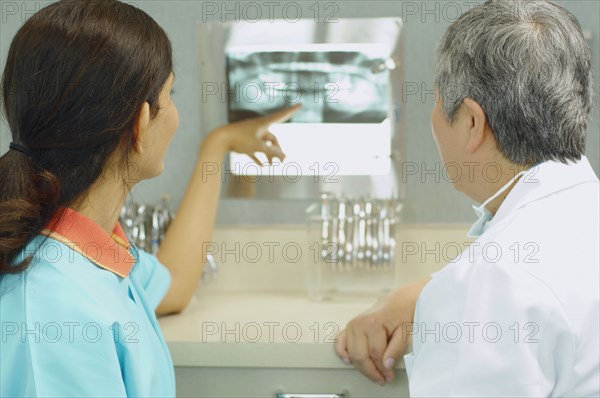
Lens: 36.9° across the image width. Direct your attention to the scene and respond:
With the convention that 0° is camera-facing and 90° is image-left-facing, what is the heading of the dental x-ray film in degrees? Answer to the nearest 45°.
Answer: approximately 0°

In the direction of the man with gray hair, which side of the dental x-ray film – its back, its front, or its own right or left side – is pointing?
front

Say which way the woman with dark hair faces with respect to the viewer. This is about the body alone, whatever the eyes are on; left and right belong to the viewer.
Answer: facing away from the viewer and to the right of the viewer

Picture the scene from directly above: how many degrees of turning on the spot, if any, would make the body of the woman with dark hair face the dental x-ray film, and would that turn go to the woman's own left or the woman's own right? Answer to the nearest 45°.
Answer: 0° — they already face it

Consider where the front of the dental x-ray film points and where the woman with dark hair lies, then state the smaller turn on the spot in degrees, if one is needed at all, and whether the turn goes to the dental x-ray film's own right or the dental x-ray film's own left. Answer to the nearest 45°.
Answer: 0° — it already faces them

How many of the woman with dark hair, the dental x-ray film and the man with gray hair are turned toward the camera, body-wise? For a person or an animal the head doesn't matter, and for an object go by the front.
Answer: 1

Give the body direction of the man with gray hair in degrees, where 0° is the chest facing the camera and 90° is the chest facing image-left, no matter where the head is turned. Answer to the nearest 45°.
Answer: approximately 135°

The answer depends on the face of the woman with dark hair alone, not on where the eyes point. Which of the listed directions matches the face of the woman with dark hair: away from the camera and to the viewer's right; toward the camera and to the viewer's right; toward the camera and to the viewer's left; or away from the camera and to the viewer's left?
away from the camera and to the viewer's right

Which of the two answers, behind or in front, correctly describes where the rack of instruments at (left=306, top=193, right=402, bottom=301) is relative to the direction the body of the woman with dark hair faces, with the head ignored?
in front

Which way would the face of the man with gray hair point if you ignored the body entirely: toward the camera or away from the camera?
away from the camera

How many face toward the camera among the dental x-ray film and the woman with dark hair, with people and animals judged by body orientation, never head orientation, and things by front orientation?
1
